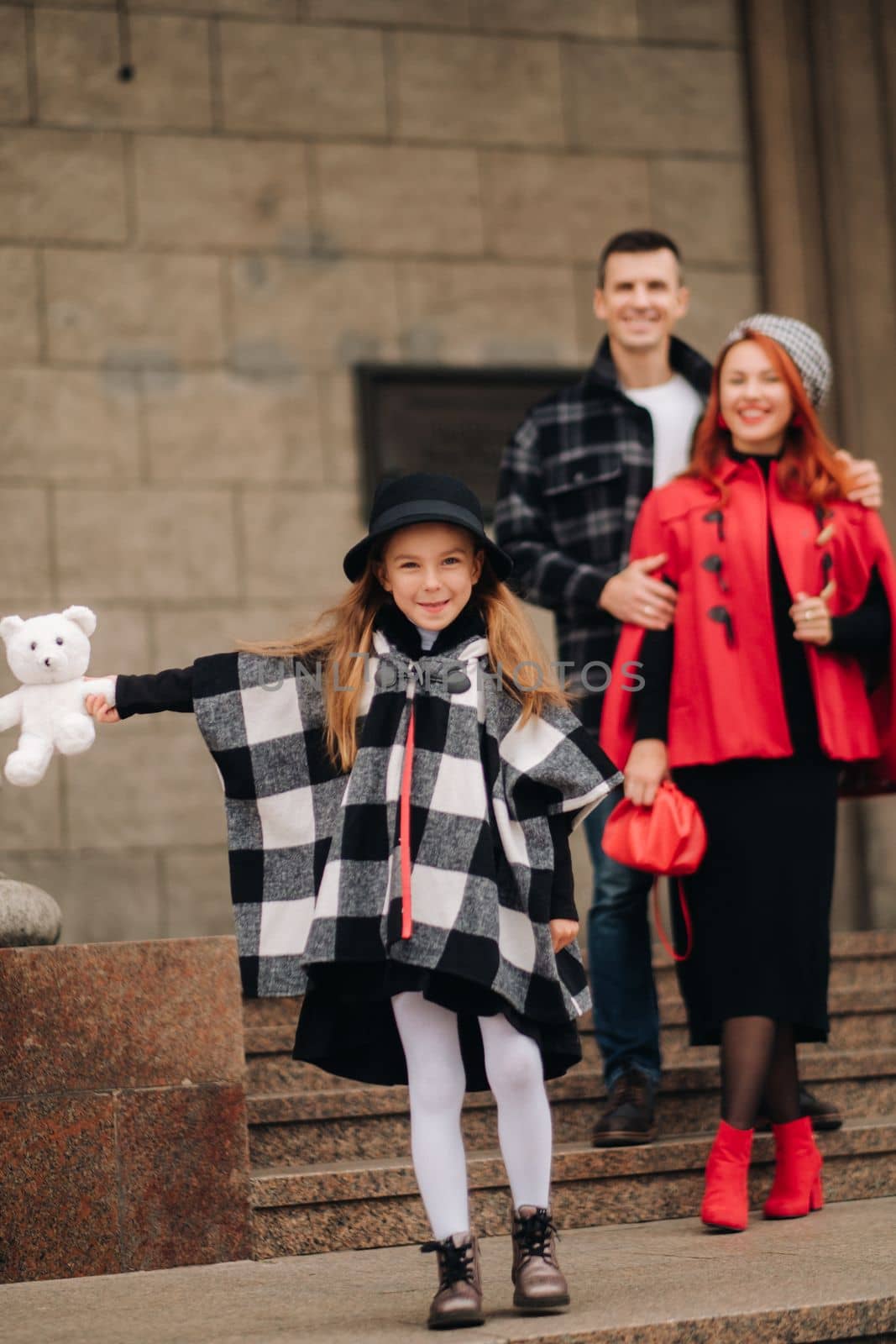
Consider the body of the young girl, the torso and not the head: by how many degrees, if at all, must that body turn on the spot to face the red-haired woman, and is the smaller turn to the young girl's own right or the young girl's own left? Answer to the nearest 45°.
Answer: approximately 135° to the young girl's own left

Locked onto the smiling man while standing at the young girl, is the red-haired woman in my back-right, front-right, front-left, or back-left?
front-right

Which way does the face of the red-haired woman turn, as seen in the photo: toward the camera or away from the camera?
toward the camera

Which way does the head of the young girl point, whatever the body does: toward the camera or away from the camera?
toward the camera

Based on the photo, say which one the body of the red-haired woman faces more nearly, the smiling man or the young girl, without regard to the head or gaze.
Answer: the young girl

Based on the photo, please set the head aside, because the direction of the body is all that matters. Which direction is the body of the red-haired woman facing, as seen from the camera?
toward the camera

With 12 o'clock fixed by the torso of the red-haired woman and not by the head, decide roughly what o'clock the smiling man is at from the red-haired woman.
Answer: The smiling man is roughly at 5 o'clock from the red-haired woman.

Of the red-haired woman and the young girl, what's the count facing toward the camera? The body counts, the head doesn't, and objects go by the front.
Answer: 2

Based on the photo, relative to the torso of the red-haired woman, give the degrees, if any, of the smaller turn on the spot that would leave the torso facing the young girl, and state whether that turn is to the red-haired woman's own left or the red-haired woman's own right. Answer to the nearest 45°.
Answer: approximately 45° to the red-haired woman's own right

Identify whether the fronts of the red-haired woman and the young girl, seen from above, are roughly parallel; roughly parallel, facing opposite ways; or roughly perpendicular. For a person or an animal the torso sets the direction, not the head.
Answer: roughly parallel

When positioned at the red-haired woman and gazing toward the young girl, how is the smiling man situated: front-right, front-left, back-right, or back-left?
back-right

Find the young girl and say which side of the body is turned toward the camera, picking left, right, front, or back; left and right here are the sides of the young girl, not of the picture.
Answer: front

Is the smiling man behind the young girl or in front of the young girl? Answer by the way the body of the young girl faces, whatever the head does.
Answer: behind

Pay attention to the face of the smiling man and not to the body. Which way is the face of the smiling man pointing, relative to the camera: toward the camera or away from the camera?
toward the camera
